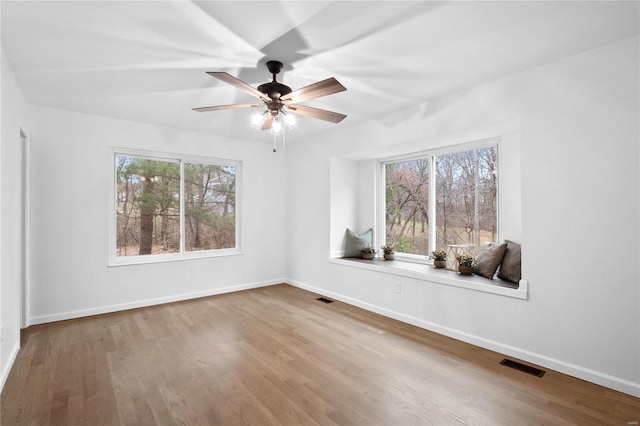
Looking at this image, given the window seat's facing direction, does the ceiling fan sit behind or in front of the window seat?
in front

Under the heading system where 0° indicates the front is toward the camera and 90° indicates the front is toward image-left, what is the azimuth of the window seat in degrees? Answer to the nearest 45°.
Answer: approximately 45°
